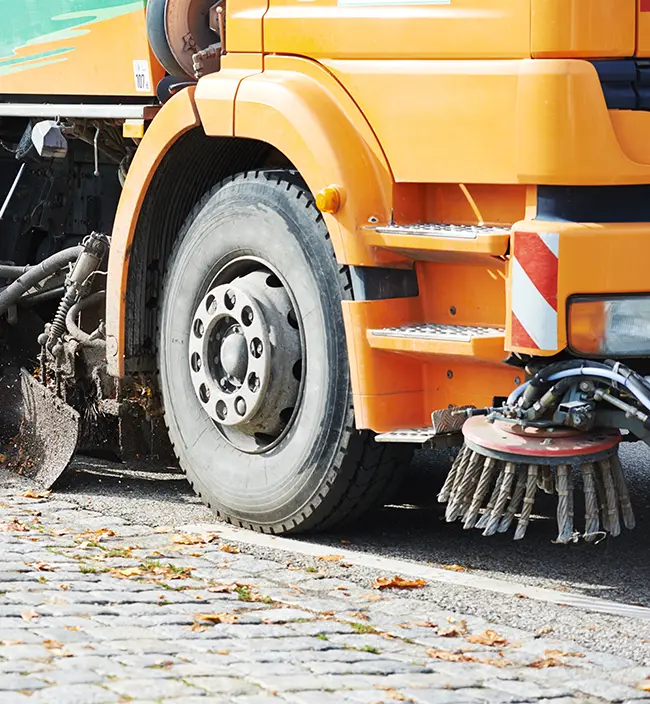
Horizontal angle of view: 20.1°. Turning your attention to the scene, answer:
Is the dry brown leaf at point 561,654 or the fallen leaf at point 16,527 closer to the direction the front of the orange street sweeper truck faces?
the dry brown leaf

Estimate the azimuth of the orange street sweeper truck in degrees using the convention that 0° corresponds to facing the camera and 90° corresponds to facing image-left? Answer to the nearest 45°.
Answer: approximately 315°

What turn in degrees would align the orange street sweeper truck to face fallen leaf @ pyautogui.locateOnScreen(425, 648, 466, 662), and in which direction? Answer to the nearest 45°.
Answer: approximately 45° to its right
